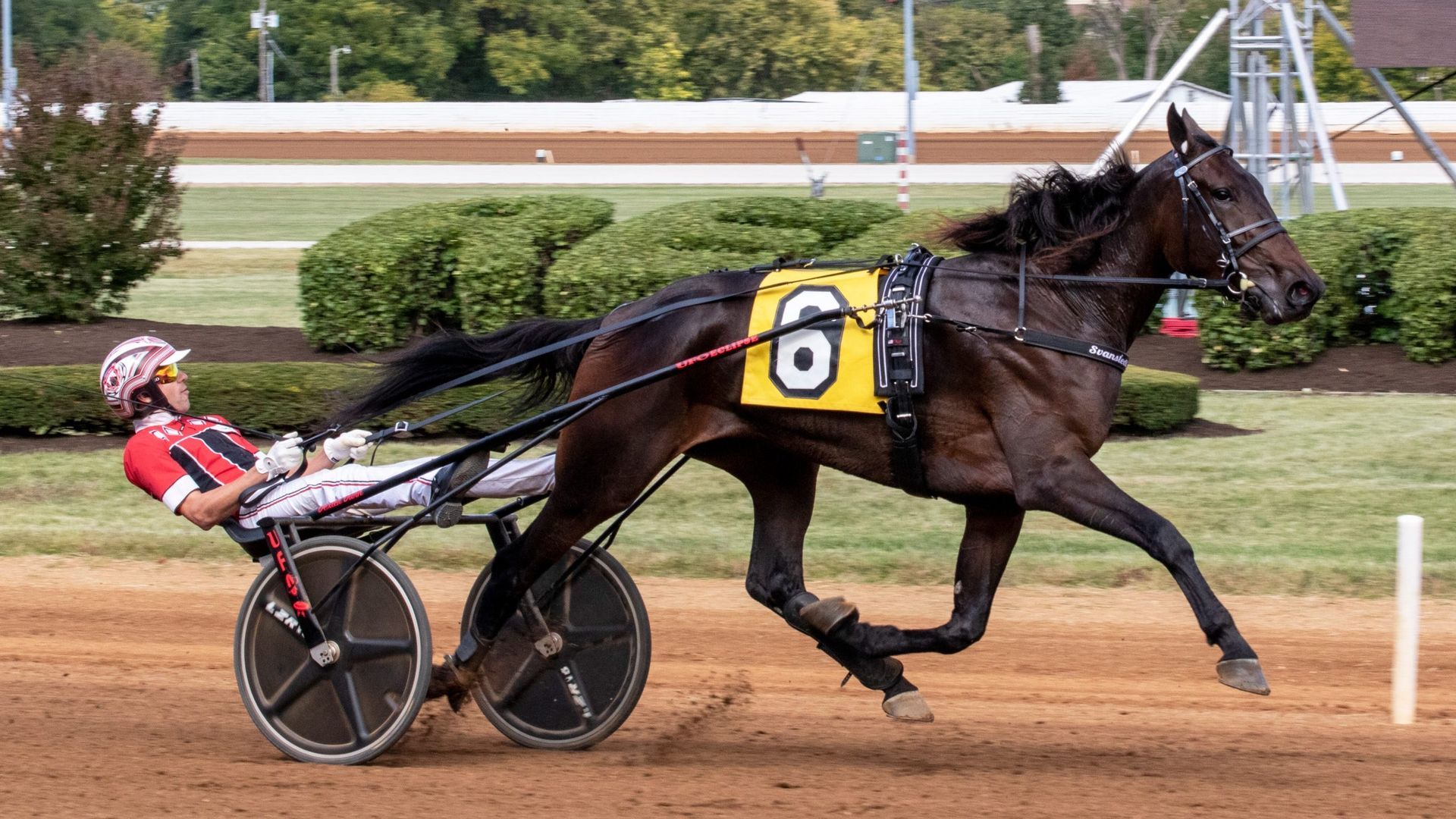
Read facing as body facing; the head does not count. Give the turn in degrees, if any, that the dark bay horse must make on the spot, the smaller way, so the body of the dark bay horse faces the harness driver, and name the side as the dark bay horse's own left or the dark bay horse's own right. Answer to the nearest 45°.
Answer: approximately 180°

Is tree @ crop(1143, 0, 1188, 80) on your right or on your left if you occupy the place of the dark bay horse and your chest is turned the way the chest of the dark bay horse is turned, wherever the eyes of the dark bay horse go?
on your left

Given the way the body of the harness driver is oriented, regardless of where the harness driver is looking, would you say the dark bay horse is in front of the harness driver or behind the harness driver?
in front

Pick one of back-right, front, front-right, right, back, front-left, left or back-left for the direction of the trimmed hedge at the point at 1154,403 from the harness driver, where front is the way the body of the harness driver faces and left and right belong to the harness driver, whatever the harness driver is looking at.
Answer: front-left

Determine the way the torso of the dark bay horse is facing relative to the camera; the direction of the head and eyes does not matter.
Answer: to the viewer's right

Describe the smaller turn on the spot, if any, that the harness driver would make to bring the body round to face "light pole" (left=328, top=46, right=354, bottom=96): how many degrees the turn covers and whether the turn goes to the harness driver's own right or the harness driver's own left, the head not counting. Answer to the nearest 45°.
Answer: approximately 90° to the harness driver's own left

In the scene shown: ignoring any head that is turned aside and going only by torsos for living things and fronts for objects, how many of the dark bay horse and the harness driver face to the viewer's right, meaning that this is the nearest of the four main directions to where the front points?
2

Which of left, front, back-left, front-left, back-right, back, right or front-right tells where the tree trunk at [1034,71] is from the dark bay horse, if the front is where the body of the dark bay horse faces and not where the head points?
left

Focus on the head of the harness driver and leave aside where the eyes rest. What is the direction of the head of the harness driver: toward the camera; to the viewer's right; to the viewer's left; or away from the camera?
to the viewer's right

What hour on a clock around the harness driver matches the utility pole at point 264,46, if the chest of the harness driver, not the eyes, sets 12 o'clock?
The utility pole is roughly at 9 o'clock from the harness driver.

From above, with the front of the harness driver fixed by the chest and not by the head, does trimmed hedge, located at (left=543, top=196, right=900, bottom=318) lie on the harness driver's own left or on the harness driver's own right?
on the harness driver's own left

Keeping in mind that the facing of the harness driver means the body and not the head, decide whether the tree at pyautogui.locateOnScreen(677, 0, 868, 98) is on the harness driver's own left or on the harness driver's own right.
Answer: on the harness driver's own left

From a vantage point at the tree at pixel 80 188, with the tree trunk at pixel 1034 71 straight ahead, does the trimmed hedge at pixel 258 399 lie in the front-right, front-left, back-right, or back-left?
back-right

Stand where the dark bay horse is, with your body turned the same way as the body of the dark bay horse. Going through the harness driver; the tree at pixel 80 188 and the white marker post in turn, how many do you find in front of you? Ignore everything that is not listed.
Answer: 1

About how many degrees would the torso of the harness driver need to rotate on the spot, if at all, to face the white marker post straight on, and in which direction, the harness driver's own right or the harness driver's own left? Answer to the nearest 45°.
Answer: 0° — they already face it

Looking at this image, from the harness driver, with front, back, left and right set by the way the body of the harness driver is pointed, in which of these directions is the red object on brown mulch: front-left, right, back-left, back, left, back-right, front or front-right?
front-left

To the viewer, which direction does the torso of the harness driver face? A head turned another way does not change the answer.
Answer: to the viewer's right

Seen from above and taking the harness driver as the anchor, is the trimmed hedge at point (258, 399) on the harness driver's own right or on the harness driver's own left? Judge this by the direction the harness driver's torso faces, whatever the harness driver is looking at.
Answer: on the harness driver's own left
